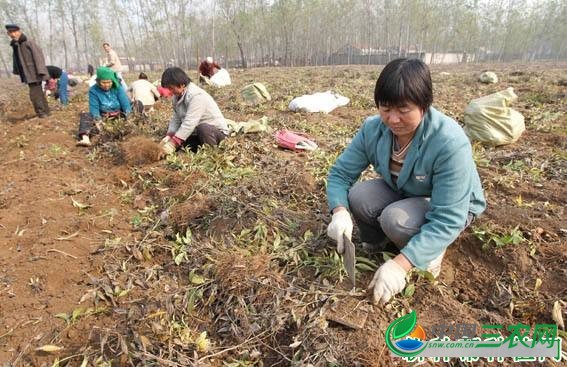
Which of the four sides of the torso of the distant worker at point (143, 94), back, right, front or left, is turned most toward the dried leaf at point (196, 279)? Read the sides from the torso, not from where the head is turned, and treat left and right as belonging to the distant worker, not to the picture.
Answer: back

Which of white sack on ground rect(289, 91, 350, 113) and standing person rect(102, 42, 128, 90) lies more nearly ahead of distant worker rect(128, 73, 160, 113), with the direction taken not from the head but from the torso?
the standing person

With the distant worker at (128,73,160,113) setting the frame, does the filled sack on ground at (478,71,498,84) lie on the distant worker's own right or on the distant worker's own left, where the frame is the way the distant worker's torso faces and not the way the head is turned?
on the distant worker's own right

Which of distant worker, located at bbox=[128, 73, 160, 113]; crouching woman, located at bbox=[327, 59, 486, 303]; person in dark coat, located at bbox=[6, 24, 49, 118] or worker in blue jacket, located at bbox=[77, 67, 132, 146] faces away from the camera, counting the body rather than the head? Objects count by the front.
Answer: the distant worker

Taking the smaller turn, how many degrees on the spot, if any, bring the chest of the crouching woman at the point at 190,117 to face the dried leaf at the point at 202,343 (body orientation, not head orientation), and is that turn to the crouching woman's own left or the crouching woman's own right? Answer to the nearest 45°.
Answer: approximately 90° to the crouching woman's own left

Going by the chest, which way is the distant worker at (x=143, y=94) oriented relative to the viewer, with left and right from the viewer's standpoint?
facing away from the viewer

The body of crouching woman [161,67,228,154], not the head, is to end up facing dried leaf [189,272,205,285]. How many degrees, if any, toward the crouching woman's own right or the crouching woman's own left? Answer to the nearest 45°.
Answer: approximately 90° to the crouching woman's own left

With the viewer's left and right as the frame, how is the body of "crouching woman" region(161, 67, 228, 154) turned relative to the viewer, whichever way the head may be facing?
facing to the left of the viewer

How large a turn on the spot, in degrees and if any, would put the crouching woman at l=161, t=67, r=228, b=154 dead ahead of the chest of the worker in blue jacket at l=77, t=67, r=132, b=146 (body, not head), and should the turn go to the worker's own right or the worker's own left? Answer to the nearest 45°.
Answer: approximately 90° to the worker's own left
